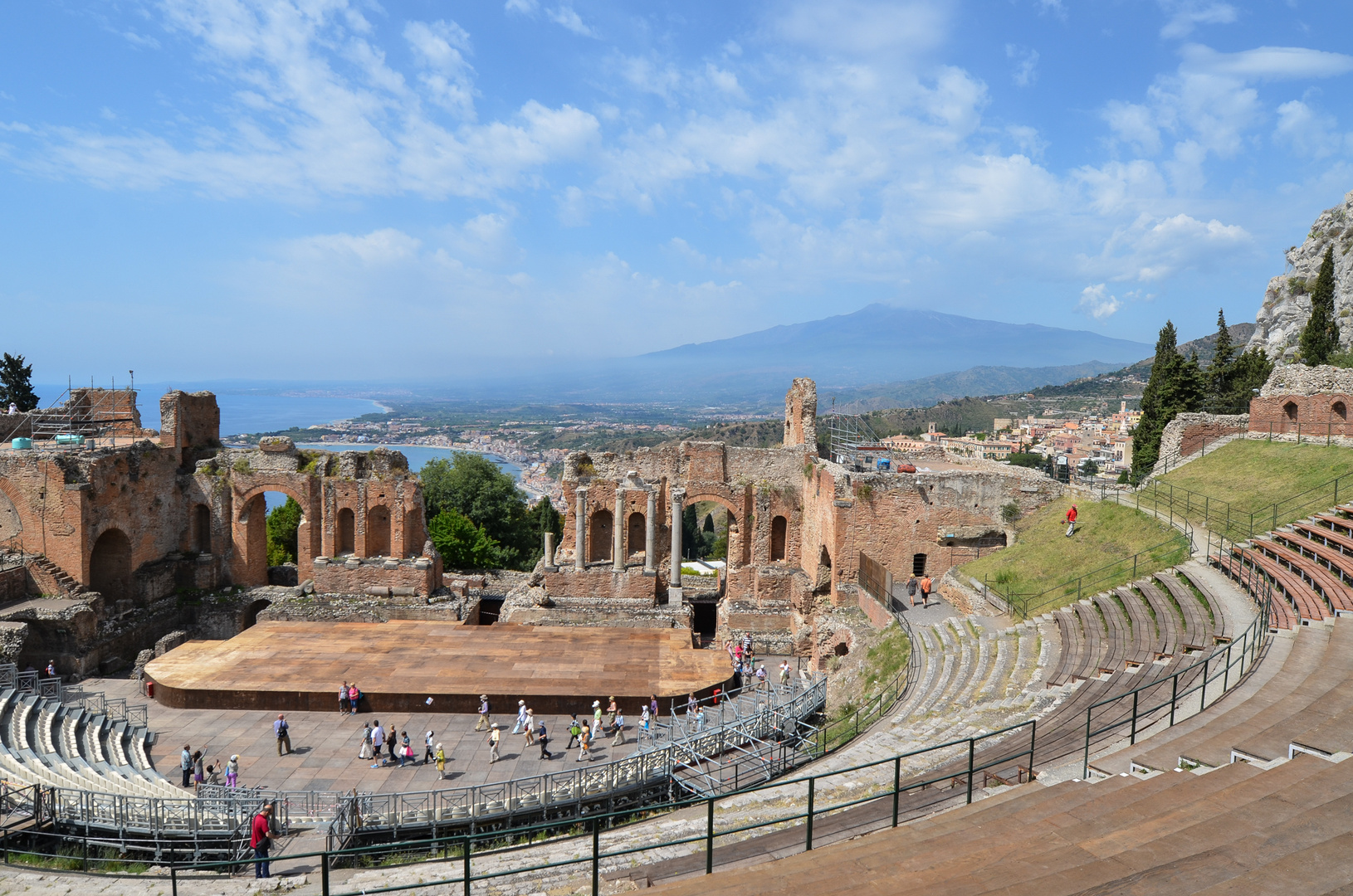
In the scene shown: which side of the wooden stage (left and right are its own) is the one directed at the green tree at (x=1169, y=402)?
left

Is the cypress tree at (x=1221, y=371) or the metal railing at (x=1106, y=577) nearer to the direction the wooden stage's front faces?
the metal railing

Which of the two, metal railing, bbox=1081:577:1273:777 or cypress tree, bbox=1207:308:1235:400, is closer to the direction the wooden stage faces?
the metal railing

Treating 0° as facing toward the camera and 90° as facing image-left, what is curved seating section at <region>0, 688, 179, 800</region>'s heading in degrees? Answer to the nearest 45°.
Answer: approximately 225°

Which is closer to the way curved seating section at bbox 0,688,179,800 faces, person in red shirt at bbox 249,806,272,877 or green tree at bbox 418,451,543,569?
the green tree

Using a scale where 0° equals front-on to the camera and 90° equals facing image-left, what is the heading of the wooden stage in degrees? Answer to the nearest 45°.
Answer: approximately 0°

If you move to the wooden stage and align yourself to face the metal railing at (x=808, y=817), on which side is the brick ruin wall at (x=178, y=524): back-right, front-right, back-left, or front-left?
back-right

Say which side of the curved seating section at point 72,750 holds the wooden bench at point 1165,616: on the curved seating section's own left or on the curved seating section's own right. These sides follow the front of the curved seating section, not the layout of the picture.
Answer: on the curved seating section's own right

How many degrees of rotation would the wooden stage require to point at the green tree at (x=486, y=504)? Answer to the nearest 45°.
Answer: approximately 180°

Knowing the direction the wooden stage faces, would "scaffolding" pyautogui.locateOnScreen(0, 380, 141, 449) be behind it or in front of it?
behind

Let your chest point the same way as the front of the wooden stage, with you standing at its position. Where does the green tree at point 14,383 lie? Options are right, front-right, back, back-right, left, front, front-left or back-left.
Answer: back-right

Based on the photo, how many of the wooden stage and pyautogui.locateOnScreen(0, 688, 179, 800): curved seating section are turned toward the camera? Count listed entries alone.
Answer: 1

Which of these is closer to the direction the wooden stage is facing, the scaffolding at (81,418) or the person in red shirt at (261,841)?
the person in red shirt

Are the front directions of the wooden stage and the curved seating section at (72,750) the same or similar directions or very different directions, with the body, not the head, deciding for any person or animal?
very different directions

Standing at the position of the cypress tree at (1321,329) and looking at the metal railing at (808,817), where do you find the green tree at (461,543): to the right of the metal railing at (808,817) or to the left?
right
